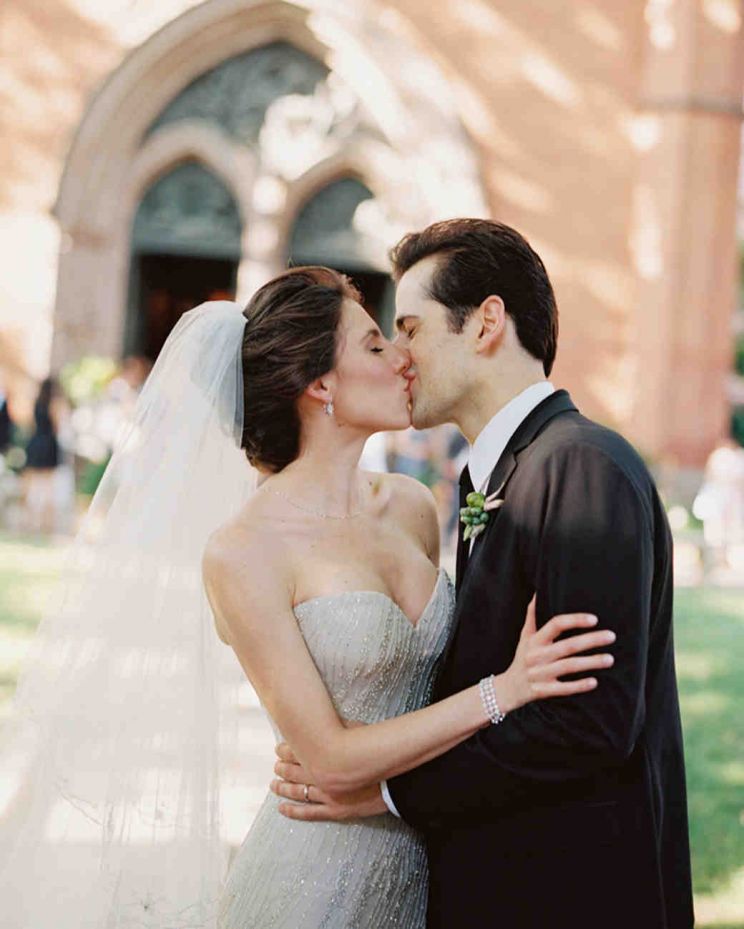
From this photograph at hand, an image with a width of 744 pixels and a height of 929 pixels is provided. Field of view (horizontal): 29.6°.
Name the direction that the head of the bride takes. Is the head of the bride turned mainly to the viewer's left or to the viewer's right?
to the viewer's right

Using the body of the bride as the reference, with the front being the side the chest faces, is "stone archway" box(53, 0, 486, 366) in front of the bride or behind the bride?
behind

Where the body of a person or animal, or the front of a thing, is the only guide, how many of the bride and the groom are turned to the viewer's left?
1

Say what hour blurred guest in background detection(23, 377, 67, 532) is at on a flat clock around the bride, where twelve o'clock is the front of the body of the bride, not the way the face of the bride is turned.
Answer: The blurred guest in background is roughly at 7 o'clock from the bride.

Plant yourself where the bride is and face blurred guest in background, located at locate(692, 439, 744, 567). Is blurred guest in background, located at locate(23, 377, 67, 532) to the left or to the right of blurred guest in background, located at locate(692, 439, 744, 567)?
left

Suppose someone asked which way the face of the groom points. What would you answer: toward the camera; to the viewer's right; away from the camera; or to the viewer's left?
to the viewer's left

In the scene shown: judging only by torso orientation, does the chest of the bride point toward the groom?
yes

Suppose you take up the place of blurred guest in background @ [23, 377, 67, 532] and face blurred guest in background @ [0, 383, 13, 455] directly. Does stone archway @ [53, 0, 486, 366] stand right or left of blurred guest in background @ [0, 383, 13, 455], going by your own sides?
right

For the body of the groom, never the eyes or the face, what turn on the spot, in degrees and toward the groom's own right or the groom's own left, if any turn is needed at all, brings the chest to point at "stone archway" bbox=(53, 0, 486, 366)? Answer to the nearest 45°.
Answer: approximately 90° to the groom's own right

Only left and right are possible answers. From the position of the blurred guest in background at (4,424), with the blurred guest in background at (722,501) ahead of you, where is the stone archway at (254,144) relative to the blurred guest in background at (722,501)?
left

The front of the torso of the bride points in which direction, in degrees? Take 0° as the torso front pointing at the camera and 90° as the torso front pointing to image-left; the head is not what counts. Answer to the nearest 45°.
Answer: approximately 315°

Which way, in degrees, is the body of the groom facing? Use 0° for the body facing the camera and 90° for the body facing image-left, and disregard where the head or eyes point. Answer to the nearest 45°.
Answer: approximately 90°
